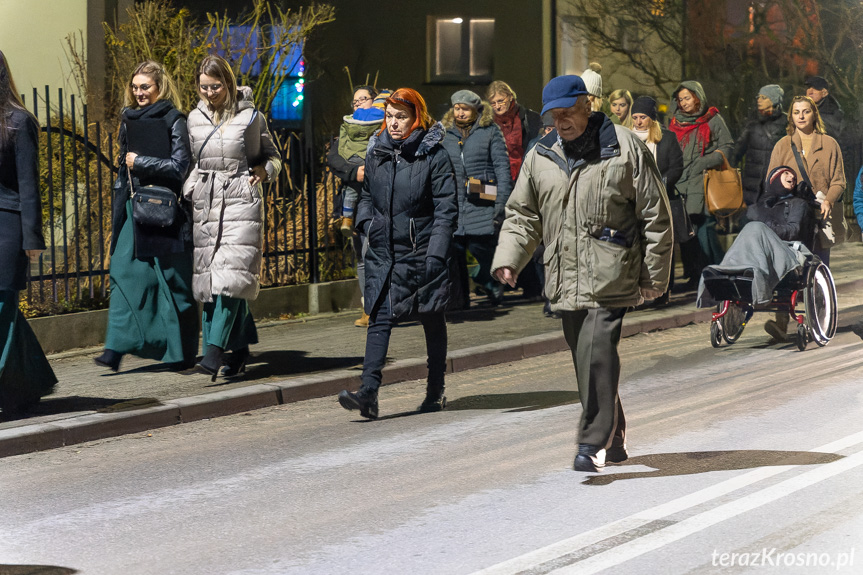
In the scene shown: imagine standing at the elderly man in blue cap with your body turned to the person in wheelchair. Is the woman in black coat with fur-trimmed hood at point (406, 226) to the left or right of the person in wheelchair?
left

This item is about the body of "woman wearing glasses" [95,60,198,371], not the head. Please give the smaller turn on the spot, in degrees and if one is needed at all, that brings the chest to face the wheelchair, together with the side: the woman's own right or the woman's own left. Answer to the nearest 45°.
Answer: approximately 135° to the woman's own left

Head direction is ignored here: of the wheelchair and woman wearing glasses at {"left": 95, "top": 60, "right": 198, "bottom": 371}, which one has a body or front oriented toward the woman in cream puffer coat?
the wheelchair

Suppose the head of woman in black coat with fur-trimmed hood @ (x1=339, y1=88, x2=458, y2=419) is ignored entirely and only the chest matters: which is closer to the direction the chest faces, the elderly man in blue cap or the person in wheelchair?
the elderly man in blue cap

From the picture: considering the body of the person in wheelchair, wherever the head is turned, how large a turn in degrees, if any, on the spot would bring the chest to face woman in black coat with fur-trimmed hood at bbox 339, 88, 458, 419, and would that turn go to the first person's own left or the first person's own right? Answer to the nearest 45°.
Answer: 0° — they already face them

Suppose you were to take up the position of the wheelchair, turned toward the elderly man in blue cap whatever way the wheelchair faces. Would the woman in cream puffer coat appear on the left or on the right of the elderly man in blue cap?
right

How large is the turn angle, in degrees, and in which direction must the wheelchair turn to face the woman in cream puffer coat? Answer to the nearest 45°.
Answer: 0° — it already faces them

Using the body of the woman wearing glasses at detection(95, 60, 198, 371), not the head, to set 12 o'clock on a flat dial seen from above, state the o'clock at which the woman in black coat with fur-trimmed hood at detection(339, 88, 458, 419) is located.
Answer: The woman in black coat with fur-trimmed hood is roughly at 9 o'clock from the woman wearing glasses.

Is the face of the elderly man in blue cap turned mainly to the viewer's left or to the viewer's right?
to the viewer's left
